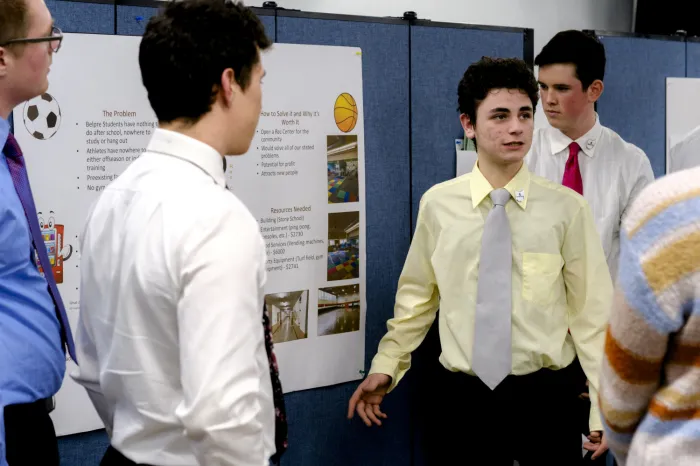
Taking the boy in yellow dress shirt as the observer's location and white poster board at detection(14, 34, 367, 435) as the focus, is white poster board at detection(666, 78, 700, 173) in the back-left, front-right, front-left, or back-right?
back-right

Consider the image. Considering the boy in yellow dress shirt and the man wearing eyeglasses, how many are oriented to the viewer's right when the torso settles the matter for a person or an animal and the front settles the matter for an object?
1

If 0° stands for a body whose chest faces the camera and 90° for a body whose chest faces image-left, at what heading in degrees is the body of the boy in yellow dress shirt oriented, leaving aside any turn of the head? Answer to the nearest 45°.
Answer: approximately 0°

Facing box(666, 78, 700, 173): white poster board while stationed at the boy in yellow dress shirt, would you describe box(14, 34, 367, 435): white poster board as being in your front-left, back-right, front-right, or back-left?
back-left

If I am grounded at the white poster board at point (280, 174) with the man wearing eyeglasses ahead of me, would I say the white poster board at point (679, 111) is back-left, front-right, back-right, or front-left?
back-left

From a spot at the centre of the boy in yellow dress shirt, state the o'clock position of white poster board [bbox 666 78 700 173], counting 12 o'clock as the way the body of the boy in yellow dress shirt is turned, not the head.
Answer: The white poster board is roughly at 7 o'clock from the boy in yellow dress shirt.

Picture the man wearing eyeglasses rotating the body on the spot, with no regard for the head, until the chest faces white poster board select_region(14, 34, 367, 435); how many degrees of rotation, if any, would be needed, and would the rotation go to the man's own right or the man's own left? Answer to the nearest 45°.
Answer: approximately 45° to the man's own left

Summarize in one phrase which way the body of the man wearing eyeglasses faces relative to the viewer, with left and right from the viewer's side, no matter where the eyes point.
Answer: facing to the right of the viewer

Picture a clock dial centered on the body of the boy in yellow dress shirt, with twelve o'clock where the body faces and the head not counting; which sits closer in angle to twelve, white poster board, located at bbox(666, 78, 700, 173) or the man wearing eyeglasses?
the man wearing eyeglasses

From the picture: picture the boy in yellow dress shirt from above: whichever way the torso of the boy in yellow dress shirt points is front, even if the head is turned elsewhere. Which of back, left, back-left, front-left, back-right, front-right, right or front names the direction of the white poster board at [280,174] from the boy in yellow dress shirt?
right

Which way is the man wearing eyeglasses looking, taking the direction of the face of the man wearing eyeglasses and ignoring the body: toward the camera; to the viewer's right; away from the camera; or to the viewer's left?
to the viewer's right
